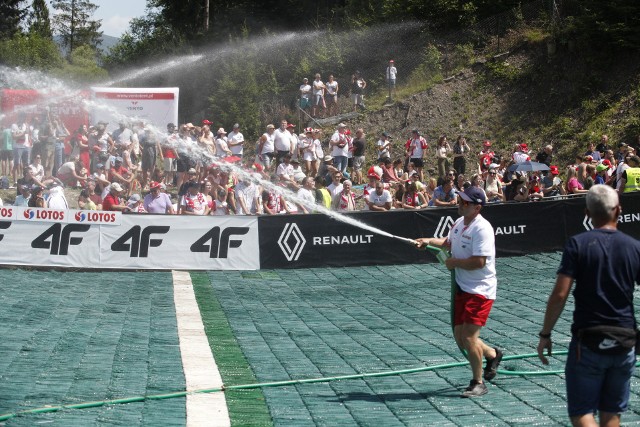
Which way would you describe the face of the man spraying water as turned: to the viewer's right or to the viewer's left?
to the viewer's left

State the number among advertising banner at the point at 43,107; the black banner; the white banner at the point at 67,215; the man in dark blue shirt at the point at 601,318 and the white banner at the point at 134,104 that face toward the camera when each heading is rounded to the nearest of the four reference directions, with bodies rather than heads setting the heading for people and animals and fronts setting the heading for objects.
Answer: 4

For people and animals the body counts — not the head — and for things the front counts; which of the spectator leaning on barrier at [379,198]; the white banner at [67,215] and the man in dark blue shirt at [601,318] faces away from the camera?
the man in dark blue shirt

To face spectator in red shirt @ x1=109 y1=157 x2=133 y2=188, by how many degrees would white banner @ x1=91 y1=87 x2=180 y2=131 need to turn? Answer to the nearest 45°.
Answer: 0° — it already faces them

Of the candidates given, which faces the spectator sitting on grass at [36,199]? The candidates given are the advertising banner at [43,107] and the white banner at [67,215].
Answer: the advertising banner

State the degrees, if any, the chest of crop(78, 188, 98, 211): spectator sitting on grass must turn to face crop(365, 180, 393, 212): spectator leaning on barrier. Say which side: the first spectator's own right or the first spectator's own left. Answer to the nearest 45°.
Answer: approximately 135° to the first spectator's own left

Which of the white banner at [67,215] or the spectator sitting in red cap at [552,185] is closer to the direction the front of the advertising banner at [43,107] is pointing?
the white banner

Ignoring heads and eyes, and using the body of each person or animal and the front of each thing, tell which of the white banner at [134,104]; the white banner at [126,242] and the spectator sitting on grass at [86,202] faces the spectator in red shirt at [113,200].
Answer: the white banner at [134,104]

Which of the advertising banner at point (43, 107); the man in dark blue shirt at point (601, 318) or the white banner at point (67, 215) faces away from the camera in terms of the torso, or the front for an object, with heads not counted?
the man in dark blue shirt

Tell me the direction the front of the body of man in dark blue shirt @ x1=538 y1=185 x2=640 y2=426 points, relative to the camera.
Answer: away from the camera
